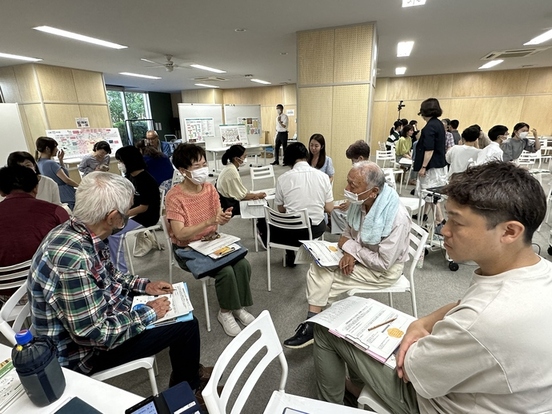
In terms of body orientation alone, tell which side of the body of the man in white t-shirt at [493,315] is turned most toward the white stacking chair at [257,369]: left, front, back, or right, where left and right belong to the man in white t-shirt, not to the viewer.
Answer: front

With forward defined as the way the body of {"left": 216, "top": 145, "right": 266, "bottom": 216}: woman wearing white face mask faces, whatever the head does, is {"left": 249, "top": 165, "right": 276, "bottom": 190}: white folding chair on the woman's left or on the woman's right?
on the woman's left

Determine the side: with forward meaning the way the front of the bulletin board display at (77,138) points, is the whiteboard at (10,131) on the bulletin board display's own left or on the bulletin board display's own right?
on the bulletin board display's own right

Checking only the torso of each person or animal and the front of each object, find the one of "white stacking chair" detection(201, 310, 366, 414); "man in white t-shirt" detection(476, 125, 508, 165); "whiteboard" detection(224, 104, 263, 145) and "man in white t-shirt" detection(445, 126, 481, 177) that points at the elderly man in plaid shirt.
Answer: the whiteboard

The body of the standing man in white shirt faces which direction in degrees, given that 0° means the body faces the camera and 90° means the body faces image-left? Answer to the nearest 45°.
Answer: approximately 45°

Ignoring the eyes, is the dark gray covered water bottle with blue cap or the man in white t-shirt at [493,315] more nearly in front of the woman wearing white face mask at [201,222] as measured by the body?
the man in white t-shirt

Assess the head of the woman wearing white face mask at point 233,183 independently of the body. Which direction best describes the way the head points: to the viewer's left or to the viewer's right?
to the viewer's right

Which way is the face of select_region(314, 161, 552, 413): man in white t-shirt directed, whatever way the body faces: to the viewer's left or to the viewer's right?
to the viewer's left

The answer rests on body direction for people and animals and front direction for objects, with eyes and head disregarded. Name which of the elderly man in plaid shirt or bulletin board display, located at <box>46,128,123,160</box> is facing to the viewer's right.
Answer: the elderly man in plaid shirt

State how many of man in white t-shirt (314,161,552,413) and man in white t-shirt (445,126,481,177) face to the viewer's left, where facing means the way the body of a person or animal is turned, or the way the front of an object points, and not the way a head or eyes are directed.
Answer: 1

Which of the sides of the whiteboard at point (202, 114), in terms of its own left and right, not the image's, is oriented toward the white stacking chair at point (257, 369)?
front

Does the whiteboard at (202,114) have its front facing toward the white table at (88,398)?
yes

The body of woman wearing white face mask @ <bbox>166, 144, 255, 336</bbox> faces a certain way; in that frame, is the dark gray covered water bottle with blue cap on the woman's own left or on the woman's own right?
on the woman's own right

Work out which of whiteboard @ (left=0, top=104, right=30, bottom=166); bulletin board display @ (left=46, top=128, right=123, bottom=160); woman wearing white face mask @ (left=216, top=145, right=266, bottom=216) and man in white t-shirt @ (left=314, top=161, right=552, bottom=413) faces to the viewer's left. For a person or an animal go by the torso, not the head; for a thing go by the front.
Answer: the man in white t-shirt

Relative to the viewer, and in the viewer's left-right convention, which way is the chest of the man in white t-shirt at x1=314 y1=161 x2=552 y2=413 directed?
facing to the left of the viewer

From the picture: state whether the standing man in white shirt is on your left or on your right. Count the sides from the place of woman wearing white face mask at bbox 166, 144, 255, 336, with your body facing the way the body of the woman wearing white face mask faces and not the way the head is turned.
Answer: on your left
